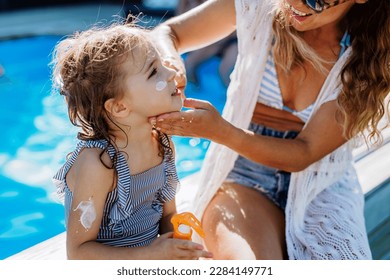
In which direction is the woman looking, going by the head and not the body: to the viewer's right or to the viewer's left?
to the viewer's left

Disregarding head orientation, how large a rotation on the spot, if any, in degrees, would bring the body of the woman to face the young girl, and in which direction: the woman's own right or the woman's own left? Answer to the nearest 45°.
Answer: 0° — they already face them

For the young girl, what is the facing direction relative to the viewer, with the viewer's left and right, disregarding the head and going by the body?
facing the viewer and to the right of the viewer

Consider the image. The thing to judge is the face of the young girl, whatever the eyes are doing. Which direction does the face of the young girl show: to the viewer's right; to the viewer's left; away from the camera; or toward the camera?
to the viewer's right

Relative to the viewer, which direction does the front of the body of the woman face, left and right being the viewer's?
facing the viewer and to the left of the viewer

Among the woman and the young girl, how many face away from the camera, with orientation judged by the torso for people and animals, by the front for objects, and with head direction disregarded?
0
